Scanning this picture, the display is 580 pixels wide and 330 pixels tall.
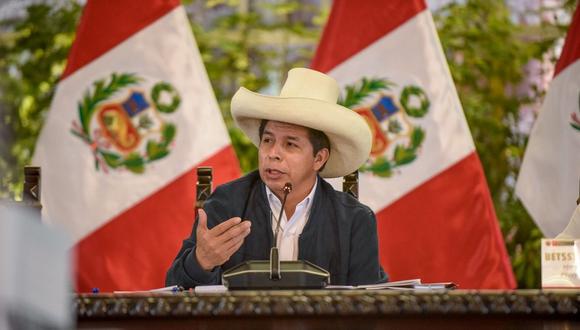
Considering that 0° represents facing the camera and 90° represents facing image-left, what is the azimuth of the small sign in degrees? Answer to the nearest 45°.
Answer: approximately 0°

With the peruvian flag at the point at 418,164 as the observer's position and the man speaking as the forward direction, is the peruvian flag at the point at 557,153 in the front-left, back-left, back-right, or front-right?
back-left

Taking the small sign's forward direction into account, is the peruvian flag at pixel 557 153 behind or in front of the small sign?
behind

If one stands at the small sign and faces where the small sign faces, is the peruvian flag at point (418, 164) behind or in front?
behind

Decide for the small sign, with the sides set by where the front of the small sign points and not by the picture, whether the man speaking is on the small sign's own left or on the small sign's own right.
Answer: on the small sign's own right
